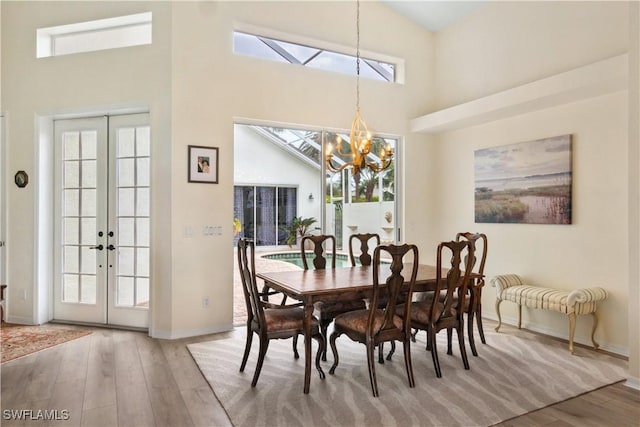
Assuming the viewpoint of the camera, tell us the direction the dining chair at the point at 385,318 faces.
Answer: facing away from the viewer and to the left of the viewer

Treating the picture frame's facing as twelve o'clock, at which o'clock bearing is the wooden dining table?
The wooden dining table is roughly at 11 o'clock from the picture frame.

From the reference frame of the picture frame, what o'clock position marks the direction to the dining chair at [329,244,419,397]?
The dining chair is roughly at 11 o'clock from the picture frame.

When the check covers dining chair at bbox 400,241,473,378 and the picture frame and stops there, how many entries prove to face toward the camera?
1

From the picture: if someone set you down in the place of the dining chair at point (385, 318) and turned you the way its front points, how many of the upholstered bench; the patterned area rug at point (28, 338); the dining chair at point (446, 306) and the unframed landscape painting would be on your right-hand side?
3

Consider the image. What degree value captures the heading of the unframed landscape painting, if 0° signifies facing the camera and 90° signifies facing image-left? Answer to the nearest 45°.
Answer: approximately 45°

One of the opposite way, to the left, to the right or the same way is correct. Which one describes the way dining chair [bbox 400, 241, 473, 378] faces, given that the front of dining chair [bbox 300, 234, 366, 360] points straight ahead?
the opposite way

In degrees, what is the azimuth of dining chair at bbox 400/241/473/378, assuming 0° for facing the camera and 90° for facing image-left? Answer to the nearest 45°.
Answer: approximately 135°

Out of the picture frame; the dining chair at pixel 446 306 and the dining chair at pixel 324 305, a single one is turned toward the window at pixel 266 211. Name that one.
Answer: the dining chair at pixel 446 306

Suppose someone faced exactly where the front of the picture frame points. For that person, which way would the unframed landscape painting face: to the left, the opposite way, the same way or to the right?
to the right

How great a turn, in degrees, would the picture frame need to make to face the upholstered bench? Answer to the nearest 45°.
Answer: approximately 45° to its left
